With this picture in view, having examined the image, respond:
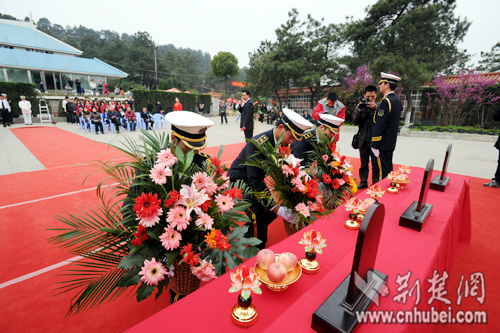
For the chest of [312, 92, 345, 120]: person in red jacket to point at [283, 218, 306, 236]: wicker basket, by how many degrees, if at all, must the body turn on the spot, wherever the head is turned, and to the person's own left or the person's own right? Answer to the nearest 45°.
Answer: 0° — they already face it

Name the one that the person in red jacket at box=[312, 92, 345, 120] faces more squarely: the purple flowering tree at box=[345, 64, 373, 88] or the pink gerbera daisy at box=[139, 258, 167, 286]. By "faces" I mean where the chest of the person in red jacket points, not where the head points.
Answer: the pink gerbera daisy

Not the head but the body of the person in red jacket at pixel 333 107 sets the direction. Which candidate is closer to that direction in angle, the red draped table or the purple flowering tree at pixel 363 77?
the red draped table

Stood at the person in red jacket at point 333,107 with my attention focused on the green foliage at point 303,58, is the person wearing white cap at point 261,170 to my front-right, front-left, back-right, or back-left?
back-left

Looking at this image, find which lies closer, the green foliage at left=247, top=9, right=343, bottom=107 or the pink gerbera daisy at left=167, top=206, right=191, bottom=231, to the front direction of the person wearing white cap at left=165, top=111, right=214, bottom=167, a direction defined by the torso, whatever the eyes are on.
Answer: the pink gerbera daisy

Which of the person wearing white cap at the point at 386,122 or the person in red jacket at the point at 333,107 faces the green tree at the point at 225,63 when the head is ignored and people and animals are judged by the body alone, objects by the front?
the person wearing white cap

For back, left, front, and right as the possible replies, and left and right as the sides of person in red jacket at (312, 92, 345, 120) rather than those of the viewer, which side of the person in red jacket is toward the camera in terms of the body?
front

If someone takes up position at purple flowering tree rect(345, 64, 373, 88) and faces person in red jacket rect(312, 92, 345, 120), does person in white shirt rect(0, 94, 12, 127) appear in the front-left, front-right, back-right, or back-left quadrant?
front-right

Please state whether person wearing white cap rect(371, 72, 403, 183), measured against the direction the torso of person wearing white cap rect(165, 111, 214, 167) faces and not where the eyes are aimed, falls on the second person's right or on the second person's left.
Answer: on the second person's left

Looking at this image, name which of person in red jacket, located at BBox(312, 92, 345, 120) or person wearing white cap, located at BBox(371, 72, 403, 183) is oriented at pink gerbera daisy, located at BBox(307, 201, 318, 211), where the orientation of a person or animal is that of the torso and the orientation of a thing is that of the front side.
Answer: the person in red jacket

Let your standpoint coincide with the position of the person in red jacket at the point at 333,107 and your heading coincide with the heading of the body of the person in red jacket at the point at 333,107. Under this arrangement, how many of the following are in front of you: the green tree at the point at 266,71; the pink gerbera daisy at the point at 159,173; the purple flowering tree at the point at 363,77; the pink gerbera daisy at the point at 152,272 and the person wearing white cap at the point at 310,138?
3

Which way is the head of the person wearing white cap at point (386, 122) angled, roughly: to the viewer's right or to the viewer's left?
to the viewer's left
